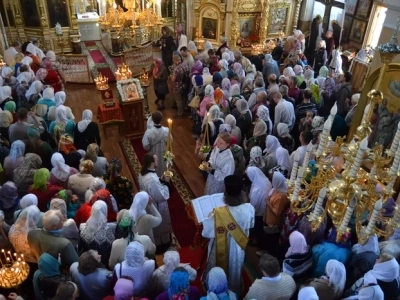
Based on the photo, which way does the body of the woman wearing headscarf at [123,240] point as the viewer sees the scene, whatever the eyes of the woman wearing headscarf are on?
away from the camera

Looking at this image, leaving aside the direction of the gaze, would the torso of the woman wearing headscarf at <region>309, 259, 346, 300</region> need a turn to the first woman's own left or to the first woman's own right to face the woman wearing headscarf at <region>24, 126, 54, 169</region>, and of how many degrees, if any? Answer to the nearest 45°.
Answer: approximately 45° to the first woman's own left

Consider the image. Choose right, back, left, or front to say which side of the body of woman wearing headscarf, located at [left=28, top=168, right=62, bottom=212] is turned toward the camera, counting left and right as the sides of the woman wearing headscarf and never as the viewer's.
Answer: back

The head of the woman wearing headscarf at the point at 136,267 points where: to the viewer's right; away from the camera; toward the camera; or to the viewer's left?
away from the camera

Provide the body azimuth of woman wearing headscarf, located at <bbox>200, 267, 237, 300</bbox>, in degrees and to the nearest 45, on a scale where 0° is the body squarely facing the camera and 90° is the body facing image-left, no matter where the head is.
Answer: approximately 180°

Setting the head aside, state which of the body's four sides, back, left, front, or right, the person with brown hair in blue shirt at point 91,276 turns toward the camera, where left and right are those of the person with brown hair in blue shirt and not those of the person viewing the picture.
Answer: back

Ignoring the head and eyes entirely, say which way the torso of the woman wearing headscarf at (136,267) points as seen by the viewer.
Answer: away from the camera

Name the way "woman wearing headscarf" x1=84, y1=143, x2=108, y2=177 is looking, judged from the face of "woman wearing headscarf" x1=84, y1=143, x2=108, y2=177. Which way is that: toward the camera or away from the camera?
away from the camera

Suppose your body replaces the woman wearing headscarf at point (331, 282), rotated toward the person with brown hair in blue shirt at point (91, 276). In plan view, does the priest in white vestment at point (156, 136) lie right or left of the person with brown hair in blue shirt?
right

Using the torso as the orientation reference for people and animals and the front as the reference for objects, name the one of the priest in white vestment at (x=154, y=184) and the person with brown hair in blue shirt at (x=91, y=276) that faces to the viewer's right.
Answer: the priest in white vestment

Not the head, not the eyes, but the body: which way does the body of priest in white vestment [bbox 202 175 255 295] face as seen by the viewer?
away from the camera
